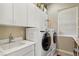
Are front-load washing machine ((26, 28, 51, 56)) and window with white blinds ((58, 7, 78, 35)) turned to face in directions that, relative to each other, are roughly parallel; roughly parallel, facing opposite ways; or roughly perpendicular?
roughly perpendicular

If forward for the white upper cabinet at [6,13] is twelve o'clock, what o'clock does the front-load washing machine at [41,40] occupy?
The front-load washing machine is roughly at 10 o'clock from the white upper cabinet.

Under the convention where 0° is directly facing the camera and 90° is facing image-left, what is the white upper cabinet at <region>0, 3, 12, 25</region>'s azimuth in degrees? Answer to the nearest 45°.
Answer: approximately 315°

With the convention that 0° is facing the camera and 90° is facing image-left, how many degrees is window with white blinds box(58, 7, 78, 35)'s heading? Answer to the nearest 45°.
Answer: approximately 45°

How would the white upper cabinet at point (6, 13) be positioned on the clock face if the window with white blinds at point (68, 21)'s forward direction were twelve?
the white upper cabinet at point (6, 13) is roughly at 1 o'clock from the window with white blinds at point (68, 21).

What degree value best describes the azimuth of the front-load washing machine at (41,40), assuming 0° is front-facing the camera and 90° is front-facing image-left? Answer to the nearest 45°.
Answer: approximately 315°

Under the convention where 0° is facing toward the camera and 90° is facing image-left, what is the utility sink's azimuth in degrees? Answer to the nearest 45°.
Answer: approximately 315°
